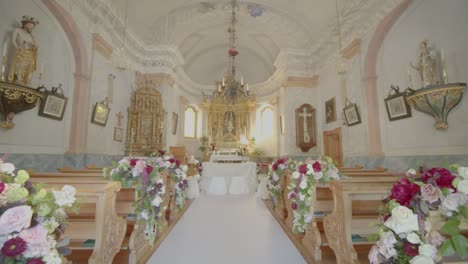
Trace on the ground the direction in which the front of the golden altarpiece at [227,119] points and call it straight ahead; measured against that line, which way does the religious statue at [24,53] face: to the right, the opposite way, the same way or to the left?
to the left

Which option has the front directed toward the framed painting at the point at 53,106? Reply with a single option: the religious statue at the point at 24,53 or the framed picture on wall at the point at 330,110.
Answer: the framed picture on wall

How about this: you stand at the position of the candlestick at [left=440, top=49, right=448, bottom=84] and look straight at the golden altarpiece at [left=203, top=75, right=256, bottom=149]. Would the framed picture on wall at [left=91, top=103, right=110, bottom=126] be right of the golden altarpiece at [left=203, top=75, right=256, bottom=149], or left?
left

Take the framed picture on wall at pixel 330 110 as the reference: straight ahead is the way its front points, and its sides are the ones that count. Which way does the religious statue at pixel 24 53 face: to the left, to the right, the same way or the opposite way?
the opposite way

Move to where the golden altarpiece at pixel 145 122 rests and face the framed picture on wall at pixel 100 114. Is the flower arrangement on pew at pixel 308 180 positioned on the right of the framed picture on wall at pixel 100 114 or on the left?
left

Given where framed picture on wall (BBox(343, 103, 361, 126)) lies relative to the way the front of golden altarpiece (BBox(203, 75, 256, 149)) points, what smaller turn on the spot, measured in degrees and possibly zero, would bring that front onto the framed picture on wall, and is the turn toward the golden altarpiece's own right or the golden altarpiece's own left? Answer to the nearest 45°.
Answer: approximately 45° to the golden altarpiece's own left

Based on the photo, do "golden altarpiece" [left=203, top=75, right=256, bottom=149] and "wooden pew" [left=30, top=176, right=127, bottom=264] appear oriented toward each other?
yes

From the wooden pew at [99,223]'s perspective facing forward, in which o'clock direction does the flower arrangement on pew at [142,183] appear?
The flower arrangement on pew is roughly at 12 o'clock from the wooden pew.

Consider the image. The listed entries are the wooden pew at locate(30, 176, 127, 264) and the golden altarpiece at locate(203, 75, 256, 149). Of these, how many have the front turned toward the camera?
1

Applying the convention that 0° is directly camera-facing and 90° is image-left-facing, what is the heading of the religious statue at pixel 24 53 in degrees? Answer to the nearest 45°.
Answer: approximately 315°

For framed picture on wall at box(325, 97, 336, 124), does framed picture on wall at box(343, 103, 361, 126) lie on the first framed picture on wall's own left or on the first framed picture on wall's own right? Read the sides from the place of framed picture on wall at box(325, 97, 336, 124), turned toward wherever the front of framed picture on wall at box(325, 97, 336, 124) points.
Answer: on the first framed picture on wall's own left

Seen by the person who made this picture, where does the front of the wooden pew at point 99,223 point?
facing away from the viewer and to the right of the viewer

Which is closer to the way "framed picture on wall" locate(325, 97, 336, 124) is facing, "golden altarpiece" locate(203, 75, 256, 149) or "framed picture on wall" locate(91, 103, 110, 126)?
the framed picture on wall
